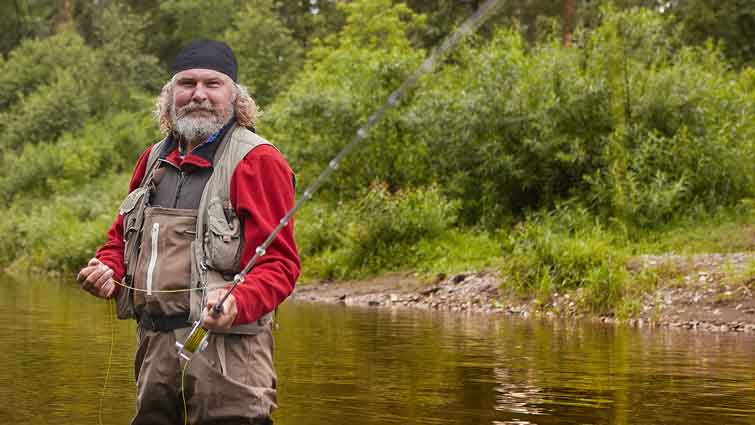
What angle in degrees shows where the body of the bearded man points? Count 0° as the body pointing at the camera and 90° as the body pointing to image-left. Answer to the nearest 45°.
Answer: approximately 45°

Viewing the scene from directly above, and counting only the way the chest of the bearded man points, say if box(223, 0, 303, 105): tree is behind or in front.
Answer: behind

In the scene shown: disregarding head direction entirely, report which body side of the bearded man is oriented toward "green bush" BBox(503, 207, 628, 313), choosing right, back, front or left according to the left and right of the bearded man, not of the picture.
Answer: back

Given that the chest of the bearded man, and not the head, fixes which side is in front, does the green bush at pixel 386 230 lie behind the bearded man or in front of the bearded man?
behind
